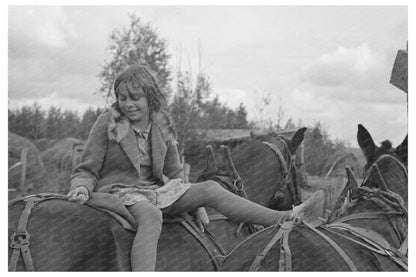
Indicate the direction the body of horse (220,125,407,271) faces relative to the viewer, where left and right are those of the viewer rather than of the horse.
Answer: facing away from the viewer and to the right of the viewer

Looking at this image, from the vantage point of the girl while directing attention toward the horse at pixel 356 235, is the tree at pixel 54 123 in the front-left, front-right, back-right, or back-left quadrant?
back-left

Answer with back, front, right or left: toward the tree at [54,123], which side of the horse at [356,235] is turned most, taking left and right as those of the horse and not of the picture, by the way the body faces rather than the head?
left

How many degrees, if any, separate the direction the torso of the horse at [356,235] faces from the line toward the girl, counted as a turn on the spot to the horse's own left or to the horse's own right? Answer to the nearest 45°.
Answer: approximately 135° to the horse's own left

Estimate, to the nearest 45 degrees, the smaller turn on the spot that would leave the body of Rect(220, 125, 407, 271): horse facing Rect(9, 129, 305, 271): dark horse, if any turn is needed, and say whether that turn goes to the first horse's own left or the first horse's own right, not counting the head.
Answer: approximately 135° to the first horse's own left

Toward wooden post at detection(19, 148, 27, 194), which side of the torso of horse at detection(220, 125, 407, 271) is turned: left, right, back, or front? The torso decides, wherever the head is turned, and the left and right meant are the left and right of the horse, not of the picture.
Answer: left

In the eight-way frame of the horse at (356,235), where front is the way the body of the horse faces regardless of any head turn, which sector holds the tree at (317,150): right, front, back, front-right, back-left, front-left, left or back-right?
front-left

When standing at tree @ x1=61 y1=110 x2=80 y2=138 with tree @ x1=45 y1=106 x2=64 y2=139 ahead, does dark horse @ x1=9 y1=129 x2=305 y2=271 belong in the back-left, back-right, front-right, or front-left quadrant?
back-left

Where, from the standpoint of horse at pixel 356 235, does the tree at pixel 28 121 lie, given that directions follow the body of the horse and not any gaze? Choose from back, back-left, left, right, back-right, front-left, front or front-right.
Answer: left
